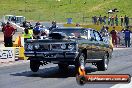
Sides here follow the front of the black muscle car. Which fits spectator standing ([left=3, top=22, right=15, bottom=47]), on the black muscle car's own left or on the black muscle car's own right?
on the black muscle car's own right

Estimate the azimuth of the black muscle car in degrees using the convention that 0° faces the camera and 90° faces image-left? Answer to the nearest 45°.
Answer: approximately 45°
